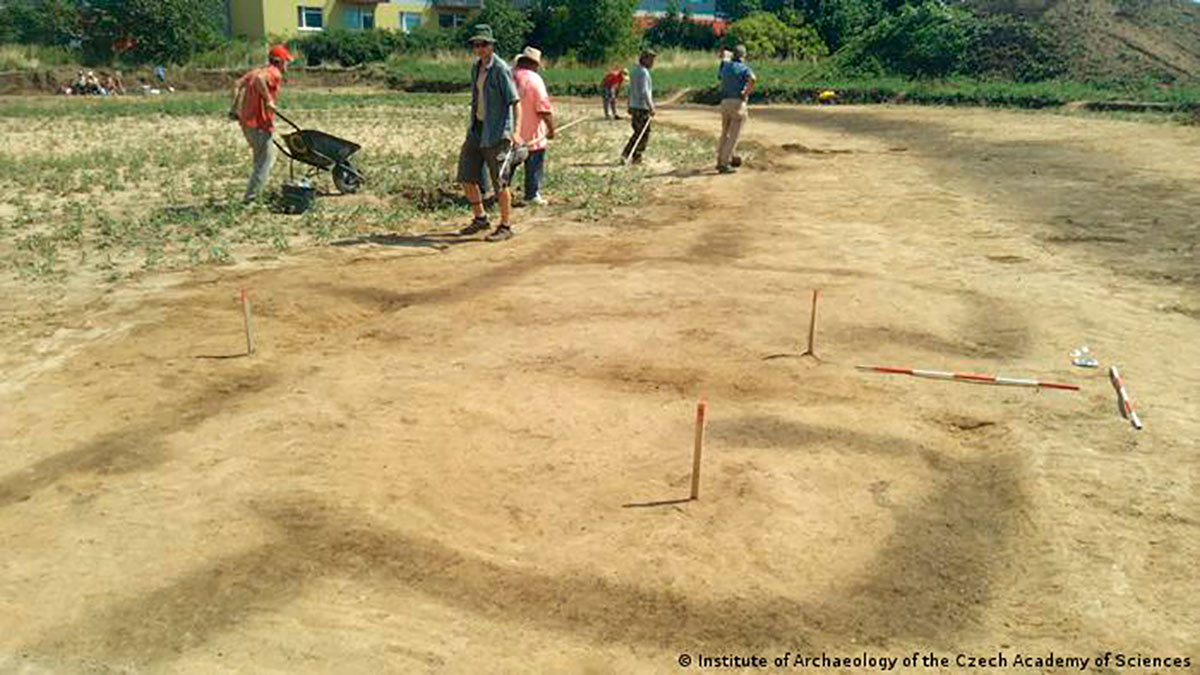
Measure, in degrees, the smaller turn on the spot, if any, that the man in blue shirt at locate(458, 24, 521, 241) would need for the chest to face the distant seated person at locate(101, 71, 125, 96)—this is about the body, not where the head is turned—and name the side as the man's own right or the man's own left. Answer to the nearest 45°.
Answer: approximately 90° to the man's own right

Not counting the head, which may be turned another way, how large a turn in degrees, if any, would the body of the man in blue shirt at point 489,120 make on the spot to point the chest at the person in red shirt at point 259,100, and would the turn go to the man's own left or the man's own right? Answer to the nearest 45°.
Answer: approximately 90° to the man's own right

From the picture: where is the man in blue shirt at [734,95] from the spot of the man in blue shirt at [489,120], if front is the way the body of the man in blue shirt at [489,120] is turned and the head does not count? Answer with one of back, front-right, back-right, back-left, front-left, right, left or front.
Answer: back

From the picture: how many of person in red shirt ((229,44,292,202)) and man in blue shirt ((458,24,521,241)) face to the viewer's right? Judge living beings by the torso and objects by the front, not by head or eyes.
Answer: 1

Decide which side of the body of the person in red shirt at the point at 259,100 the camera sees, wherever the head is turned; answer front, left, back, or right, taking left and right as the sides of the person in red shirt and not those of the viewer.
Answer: right

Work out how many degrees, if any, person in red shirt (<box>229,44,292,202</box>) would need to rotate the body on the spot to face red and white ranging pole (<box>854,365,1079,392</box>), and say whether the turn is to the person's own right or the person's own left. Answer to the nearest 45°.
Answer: approximately 45° to the person's own right

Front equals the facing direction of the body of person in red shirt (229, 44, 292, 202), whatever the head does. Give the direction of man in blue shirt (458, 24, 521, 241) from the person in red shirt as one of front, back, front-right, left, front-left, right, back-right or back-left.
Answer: front-right

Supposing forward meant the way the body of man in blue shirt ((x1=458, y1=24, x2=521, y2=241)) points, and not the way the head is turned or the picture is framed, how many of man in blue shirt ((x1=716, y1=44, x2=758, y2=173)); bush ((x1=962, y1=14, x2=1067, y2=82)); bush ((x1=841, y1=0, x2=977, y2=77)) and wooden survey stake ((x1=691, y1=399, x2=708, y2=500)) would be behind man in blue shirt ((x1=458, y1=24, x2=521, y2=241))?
3

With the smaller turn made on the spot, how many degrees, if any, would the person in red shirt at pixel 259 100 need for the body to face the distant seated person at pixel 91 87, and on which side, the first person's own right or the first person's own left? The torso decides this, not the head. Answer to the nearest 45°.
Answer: approximately 90° to the first person's own left

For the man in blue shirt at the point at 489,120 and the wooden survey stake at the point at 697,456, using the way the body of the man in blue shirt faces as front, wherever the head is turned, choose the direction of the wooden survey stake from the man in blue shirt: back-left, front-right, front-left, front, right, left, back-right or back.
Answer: front-left

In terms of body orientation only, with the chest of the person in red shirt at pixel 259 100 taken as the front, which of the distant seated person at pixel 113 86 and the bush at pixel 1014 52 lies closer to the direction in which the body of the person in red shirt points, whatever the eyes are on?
the bush

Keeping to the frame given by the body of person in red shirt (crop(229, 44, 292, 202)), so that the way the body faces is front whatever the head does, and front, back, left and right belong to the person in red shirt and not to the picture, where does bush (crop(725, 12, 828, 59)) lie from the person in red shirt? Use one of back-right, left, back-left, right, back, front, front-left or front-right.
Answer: front-left

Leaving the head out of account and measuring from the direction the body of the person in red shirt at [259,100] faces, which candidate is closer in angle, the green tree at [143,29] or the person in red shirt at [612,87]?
the person in red shirt

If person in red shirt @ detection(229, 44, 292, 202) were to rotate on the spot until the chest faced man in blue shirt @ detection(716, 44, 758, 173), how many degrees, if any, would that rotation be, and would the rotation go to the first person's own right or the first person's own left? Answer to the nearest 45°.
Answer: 0° — they already face them

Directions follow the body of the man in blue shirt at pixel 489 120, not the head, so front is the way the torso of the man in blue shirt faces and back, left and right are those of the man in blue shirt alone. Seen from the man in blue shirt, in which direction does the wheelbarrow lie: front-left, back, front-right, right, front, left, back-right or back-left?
right
